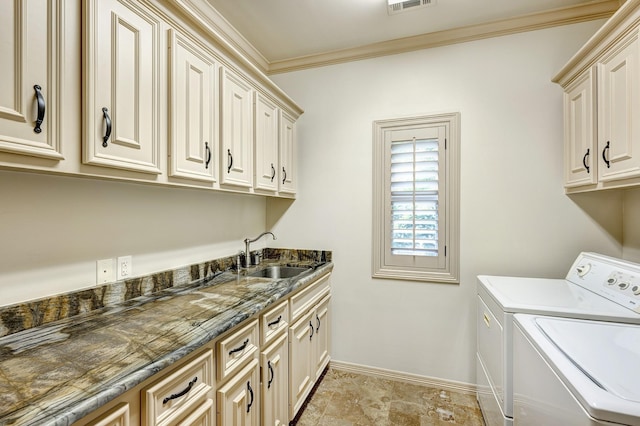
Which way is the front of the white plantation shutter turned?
toward the camera

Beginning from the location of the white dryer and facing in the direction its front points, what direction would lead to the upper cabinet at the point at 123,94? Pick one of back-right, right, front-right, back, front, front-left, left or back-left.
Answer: front

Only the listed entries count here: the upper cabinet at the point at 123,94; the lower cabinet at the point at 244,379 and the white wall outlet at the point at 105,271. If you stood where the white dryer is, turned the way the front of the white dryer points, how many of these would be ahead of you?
3

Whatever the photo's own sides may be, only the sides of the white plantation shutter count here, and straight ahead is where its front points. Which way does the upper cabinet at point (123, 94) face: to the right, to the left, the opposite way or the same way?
to the left

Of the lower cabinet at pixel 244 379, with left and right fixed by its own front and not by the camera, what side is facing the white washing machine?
front

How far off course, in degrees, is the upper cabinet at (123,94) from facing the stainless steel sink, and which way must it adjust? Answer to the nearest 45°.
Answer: approximately 90° to its left

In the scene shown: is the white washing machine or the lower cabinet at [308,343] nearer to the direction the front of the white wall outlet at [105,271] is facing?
the white washing machine

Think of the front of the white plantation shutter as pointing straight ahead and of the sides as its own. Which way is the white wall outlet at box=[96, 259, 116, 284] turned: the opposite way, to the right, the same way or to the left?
to the left

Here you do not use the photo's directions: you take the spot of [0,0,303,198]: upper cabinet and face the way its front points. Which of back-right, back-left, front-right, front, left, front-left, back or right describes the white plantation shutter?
front-left
